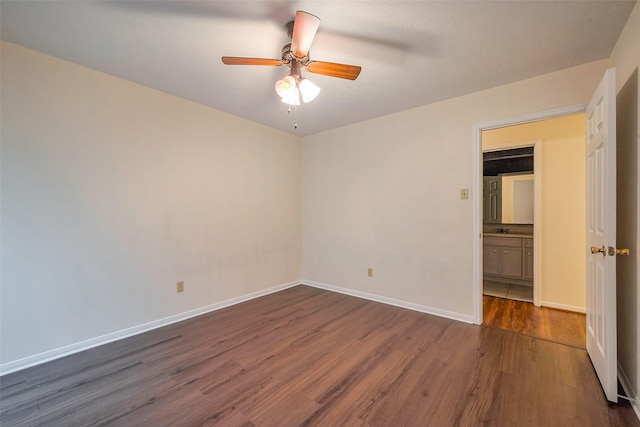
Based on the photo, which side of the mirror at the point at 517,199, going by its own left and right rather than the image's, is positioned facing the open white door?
front

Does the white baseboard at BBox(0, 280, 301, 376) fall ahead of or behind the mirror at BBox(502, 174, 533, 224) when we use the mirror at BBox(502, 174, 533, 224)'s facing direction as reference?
ahead

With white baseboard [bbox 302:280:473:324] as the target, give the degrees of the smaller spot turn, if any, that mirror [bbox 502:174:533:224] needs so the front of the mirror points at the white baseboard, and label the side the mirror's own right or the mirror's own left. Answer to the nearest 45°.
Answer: approximately 45° to the mirror's own right

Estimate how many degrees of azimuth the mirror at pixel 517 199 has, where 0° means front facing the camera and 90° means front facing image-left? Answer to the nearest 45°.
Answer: approximately 0°

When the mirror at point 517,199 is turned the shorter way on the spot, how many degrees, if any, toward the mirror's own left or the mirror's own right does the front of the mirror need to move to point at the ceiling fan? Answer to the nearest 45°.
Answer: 0° — it already faces it
